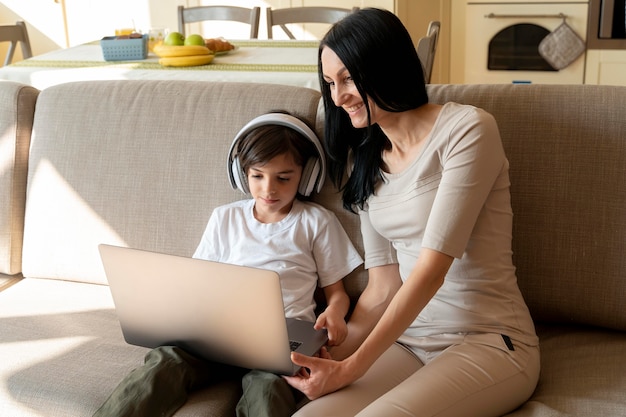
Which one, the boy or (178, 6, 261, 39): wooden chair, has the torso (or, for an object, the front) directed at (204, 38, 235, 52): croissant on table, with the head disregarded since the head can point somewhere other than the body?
the wooden chair

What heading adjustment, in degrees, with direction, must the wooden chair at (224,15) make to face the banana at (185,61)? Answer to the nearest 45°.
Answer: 0° — it already faces it

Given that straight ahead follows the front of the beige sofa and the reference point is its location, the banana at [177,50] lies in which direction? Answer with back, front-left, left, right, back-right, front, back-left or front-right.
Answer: back

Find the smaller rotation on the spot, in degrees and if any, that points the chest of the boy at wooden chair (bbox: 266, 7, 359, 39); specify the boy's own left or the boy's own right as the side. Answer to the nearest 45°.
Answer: approximately 135° to the boy's own right

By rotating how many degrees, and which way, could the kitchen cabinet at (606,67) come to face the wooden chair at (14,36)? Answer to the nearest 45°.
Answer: approximately 45° to its right

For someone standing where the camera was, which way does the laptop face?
facing away from the viewer and to the right of the viewer

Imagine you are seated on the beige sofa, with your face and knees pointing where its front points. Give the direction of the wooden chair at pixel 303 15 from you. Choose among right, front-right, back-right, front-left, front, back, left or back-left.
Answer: back

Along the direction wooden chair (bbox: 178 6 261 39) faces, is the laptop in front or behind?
in front

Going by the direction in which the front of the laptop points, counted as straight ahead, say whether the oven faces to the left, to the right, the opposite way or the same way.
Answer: the opposite way

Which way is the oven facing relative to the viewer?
toward the camera

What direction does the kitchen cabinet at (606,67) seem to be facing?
toward the camera

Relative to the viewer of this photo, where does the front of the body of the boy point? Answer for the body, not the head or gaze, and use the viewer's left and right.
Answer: facing the viewer and to the left of the viewer

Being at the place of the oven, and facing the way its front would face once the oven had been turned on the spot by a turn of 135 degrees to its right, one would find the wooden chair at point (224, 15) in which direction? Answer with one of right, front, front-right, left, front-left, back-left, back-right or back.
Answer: left

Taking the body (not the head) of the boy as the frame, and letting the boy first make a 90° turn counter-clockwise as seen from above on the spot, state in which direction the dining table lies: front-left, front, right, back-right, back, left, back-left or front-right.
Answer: back-left

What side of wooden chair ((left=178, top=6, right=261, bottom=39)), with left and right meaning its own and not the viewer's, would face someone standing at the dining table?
front

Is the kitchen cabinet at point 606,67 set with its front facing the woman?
yes

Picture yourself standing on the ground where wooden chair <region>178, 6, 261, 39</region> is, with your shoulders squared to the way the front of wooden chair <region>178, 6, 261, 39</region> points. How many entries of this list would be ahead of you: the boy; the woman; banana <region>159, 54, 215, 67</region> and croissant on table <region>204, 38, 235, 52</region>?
4
